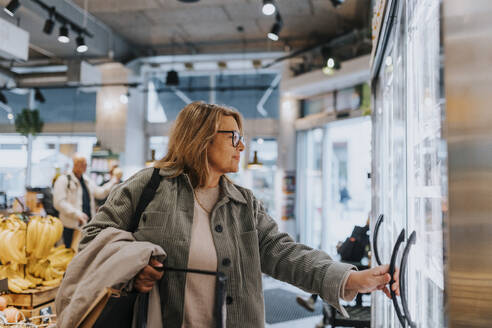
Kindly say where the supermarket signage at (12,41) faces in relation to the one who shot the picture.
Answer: facing the viewer and to the right of the viewer

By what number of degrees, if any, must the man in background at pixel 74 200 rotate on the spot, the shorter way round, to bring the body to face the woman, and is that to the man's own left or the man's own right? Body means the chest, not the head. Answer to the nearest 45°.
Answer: approximately 45° to the man's own right

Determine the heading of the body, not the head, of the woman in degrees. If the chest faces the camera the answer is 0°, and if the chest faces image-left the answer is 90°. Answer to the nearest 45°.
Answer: approximately 315°

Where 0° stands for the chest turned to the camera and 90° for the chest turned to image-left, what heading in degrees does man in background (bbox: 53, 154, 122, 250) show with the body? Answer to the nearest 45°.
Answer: approximately 315°

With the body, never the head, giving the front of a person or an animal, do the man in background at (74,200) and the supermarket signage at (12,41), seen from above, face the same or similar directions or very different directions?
same or similar directions

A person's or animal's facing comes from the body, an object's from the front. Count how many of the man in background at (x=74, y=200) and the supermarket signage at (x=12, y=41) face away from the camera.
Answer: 0

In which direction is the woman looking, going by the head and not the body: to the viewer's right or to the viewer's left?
to the viewer's right

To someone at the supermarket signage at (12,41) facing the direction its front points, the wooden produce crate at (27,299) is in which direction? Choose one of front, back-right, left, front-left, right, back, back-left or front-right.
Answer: front-right

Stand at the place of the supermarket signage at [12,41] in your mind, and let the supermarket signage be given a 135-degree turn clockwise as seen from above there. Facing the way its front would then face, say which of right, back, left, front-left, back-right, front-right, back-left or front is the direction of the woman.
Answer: left
